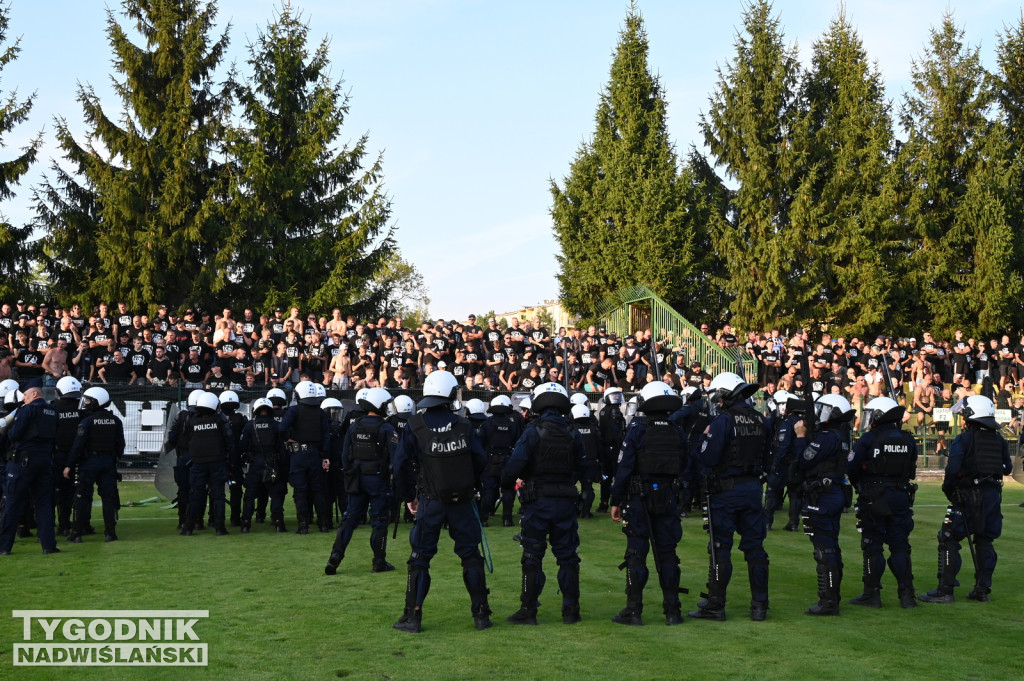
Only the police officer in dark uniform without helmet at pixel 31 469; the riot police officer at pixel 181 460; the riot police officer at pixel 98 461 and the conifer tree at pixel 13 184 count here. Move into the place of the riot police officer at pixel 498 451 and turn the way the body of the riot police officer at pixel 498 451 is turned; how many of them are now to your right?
0

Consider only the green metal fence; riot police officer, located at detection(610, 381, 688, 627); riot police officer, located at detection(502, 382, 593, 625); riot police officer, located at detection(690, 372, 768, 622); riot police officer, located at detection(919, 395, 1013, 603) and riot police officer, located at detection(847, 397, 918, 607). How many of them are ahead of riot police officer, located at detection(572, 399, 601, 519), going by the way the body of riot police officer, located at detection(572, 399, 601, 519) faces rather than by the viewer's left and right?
1

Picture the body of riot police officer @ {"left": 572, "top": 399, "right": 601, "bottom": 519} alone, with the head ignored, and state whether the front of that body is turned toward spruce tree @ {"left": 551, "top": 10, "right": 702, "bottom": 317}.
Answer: yes

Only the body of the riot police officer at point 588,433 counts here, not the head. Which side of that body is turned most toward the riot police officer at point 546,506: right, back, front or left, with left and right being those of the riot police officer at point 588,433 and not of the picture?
back

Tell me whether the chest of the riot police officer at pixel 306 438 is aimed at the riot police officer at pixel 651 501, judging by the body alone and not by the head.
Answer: no

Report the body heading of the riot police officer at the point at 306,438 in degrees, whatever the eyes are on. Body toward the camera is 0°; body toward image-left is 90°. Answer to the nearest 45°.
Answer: approximately 180°

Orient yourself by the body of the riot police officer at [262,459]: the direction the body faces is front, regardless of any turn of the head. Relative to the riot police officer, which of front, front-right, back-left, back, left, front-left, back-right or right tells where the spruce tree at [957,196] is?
front-right

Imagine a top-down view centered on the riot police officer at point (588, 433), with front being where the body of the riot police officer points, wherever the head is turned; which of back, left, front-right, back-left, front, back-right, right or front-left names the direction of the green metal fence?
front

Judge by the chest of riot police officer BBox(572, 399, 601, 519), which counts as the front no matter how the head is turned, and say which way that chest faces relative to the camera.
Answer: away from the camera

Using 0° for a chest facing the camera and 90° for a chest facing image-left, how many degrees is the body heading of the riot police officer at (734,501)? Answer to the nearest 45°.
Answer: approximately 135°

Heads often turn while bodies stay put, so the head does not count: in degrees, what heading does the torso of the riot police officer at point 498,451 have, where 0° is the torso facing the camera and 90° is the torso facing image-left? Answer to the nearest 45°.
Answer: approximately 180°
